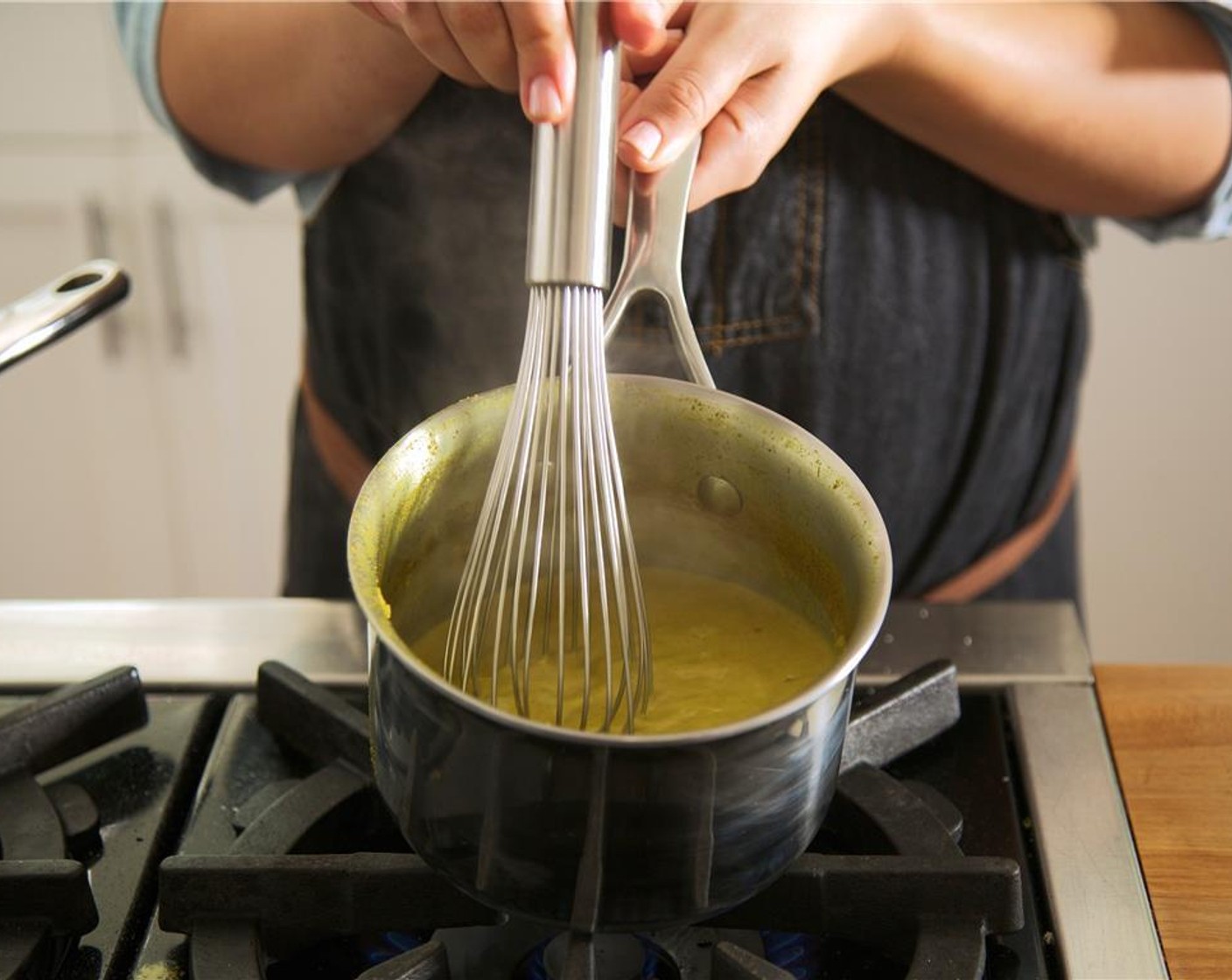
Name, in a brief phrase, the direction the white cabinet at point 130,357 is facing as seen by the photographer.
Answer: facing the viewer

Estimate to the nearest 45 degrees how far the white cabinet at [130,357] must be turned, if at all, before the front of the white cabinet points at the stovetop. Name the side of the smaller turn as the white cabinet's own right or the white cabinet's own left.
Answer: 0° — it already faces it

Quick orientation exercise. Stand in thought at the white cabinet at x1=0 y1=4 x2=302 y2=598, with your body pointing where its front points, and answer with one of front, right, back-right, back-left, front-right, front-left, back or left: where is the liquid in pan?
front

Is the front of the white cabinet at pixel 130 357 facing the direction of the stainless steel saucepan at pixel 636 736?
yes
